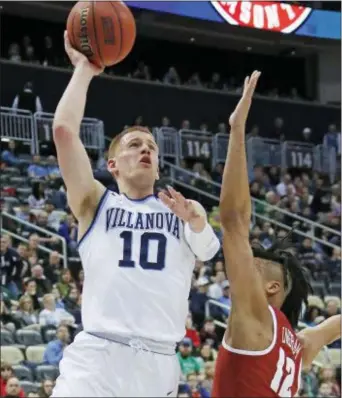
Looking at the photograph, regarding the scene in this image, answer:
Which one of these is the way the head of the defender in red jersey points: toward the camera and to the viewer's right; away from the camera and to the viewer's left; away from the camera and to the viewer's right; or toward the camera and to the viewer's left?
away from the camera and to the viewer's left

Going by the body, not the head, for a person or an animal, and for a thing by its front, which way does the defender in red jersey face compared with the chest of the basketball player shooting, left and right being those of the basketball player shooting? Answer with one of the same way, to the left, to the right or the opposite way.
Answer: the opposite way

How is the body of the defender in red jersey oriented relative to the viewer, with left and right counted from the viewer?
facing away from the viewer and to the left of the viewer

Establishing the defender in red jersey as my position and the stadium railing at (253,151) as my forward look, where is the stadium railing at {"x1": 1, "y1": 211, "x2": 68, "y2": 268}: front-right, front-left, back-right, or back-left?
front-left

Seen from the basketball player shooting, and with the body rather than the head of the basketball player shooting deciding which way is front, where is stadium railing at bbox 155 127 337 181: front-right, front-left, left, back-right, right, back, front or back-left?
back-left

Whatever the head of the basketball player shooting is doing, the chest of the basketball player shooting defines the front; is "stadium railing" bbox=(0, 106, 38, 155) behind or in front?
behind

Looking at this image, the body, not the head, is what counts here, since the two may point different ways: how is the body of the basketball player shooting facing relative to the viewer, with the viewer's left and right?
facing the viewer and to the right of the viewer
